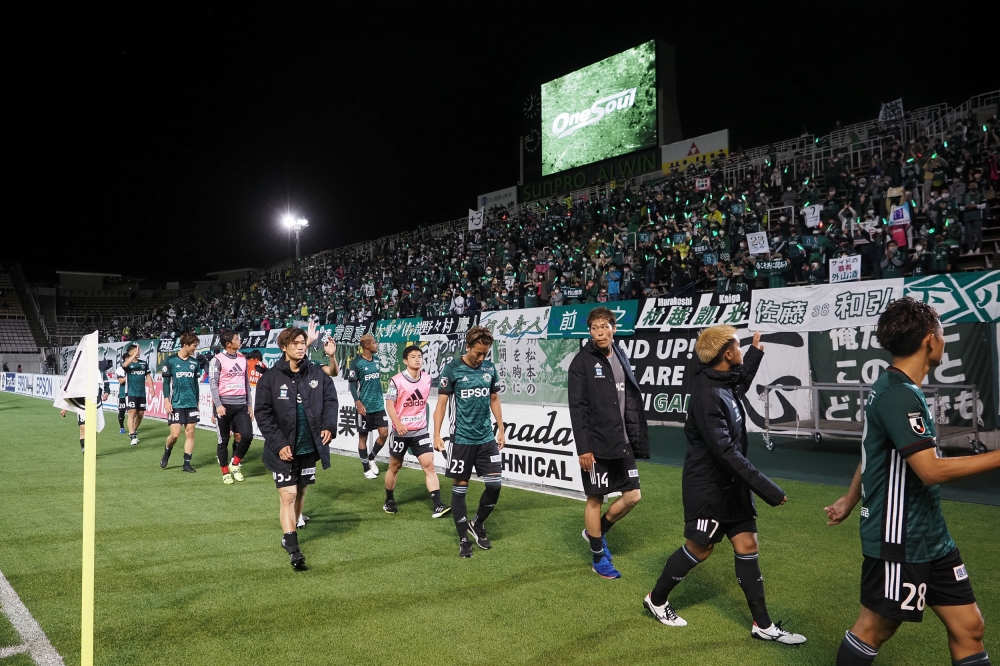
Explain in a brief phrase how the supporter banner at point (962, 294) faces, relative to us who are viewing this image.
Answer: facing the viewer

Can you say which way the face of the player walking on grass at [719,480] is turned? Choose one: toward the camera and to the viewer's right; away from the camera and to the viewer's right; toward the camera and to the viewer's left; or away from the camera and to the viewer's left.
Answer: away from the camera and to the viewer's right

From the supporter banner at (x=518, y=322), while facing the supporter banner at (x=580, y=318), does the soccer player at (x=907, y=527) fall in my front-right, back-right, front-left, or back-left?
front-right

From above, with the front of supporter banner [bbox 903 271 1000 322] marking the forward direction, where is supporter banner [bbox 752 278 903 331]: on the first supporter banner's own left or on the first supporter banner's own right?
on the first supporter banner's own right

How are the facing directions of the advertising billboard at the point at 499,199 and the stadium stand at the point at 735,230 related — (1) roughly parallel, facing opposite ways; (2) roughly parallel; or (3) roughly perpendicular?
roughly parallel

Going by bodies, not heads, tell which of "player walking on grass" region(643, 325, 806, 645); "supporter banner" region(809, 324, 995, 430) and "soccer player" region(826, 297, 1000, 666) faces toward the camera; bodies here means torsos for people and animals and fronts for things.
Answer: the supporter banner

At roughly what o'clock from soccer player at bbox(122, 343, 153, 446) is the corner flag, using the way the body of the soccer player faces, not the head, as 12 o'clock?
The corner flag is roughly at 12 o'clock from the soccer player.

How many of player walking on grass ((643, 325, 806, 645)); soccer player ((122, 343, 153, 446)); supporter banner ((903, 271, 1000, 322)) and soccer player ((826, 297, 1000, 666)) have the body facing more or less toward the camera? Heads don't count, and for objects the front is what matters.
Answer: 2

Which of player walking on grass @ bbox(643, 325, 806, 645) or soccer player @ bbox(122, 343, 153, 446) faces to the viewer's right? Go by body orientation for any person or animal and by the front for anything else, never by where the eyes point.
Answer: the player walking on grass

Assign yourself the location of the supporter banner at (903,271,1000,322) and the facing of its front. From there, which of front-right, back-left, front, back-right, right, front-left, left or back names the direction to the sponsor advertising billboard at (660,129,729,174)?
back-right

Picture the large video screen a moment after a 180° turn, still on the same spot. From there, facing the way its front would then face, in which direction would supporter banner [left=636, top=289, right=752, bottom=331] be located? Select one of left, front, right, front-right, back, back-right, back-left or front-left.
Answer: back-right

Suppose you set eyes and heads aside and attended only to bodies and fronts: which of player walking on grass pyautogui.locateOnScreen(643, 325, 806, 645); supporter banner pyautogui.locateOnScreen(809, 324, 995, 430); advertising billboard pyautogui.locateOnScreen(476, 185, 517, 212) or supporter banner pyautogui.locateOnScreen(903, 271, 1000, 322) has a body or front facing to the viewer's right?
the player walking on grass

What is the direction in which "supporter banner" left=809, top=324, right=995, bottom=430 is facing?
toward the camera

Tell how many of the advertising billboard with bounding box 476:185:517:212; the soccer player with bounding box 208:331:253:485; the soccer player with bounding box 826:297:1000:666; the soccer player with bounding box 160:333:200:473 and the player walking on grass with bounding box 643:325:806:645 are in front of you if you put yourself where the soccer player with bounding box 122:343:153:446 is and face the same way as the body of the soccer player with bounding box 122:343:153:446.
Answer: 4
